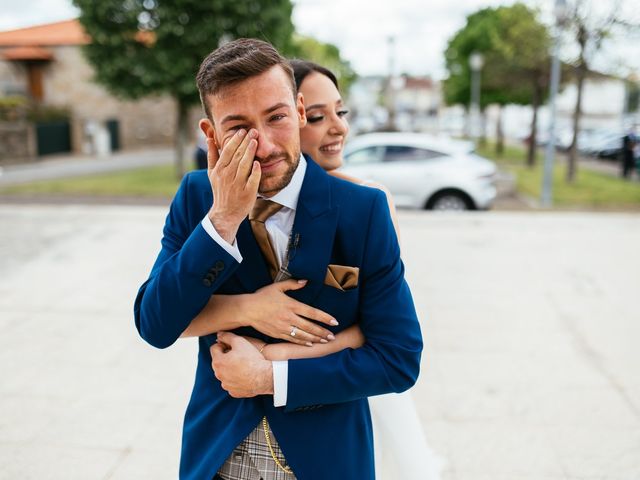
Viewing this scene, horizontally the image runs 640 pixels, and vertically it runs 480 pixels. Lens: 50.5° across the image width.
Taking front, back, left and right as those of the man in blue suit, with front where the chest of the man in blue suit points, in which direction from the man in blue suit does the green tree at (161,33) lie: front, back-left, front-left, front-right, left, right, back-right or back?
back

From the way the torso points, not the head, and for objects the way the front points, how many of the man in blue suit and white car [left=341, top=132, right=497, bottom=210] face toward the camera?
1

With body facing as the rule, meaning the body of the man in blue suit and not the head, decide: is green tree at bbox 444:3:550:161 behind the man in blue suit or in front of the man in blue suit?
behind

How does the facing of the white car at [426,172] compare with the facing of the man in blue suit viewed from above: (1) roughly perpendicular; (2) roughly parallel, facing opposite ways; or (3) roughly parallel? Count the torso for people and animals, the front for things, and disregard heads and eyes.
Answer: roughly perpendicular

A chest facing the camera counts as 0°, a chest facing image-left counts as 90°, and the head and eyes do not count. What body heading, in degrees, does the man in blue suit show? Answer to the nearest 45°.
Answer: approximately 0°

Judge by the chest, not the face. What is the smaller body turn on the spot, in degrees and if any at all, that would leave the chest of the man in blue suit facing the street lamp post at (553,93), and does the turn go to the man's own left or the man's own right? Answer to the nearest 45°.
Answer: approximately 135° to the man's own left

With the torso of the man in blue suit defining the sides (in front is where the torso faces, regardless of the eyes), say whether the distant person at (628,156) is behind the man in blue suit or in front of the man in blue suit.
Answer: behind
